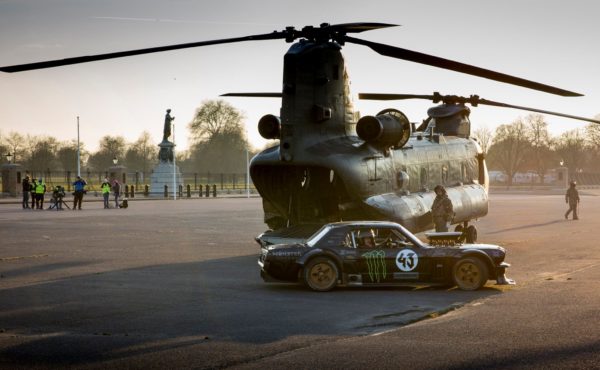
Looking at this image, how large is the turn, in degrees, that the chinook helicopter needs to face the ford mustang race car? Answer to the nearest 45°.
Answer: approximately 135° to its right

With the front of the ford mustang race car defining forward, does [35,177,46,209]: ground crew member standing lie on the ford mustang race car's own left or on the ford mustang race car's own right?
on the ford mustang race car's own left

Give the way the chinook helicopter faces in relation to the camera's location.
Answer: facing away from the viewer and to the right of the viewer

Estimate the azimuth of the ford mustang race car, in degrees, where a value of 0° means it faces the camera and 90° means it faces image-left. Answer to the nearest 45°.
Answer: approximately 270°

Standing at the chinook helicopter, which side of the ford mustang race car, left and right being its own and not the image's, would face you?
left

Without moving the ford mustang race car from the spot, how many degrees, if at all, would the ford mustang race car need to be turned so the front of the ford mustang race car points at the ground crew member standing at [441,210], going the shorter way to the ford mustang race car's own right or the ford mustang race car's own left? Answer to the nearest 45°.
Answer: approximately 90° to the ford mustang race car's own left

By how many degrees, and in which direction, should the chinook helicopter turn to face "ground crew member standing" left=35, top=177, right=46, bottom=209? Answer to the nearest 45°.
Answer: approximately 90° to its left
